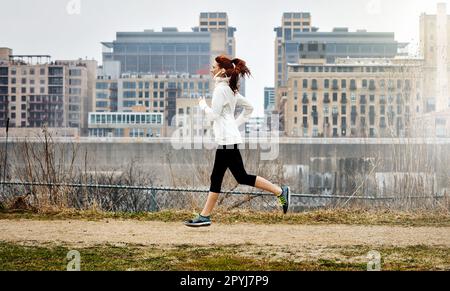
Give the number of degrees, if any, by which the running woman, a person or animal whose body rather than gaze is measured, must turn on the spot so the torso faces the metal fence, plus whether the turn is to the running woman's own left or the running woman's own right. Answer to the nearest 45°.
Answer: approximately 90° to the running woman's own right

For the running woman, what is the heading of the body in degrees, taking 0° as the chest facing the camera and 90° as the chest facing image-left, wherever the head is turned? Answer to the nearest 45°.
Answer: approximately 90°
